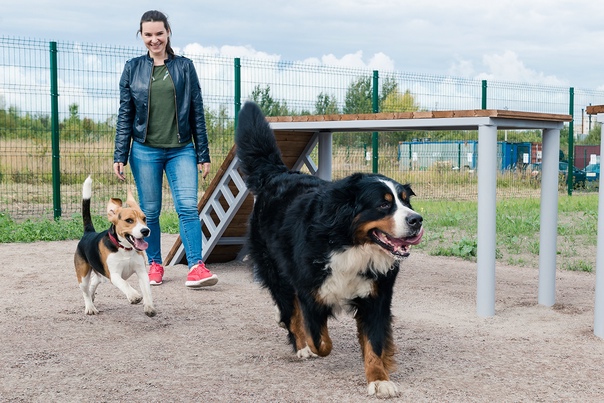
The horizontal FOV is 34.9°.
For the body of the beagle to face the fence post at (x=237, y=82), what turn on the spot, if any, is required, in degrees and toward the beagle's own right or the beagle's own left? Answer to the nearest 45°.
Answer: approximately 135° to the beagle's own left

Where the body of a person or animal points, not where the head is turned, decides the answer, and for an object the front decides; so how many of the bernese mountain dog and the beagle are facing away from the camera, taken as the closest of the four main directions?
0

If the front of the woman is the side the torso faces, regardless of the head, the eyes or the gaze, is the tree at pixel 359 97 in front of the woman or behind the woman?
behind

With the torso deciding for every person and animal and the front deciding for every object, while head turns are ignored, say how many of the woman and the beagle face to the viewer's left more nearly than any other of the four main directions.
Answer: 0

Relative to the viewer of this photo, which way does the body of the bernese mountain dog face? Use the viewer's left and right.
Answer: facing the viewer and to the right of the viewer

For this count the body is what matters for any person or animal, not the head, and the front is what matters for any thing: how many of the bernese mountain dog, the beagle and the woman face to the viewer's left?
0

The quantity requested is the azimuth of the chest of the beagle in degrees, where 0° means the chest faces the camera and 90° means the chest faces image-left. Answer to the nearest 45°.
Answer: approximately 315°

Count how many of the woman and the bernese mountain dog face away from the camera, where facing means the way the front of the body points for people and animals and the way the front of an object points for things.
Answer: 0

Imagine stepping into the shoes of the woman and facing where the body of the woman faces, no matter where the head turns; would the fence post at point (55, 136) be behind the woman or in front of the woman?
behind

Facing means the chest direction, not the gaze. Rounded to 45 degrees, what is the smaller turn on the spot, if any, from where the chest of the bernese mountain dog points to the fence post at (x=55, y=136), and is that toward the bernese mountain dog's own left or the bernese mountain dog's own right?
approximately 180°

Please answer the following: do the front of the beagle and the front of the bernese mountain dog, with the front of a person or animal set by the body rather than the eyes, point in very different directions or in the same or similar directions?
same or similar directions

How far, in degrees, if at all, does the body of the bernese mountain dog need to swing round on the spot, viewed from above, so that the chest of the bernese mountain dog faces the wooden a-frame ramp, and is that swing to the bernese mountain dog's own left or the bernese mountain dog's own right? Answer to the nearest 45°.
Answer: approximately 135° to the bernese mountain dog's own left

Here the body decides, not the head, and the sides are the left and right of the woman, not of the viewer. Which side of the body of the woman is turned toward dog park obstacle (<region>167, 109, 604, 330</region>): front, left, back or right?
left

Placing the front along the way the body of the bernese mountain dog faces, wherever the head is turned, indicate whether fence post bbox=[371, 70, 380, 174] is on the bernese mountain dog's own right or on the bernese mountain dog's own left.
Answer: on the bernese mountain dog's own left

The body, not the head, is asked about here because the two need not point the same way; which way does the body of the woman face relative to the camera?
toward the camera

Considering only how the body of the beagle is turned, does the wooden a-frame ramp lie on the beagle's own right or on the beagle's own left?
on the beagle's own left

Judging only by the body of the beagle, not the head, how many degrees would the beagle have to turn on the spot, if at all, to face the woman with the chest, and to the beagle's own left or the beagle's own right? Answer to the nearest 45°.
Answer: approximately 135° to the beagle's own left
